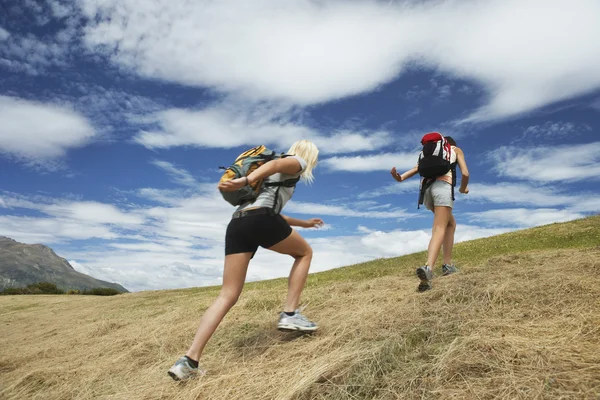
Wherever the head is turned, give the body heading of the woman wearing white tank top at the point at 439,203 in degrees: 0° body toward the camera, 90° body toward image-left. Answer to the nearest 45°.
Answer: approximately 225°

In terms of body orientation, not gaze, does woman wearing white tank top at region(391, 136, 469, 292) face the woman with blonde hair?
no

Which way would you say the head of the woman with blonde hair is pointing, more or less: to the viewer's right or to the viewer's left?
to the viewer's right
